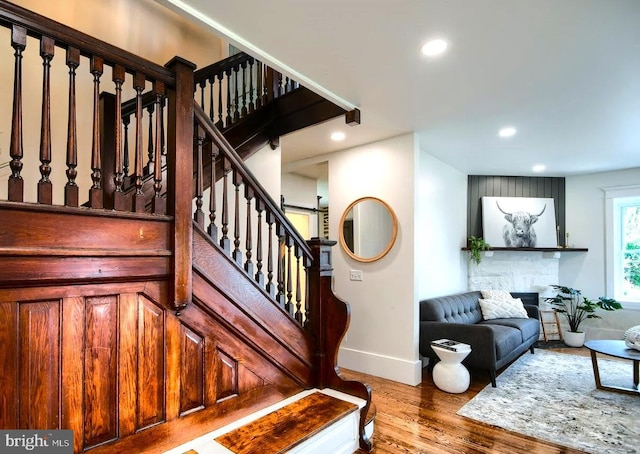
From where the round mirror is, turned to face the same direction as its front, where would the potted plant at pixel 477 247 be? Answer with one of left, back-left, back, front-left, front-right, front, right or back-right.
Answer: back

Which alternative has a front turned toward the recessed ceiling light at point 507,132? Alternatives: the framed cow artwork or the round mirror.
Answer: the framed cow artwork

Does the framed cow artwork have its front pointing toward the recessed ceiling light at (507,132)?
yes

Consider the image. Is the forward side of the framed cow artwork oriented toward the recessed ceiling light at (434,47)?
yes

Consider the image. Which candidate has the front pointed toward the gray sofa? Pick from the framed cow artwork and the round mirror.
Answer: the framed cow artwork

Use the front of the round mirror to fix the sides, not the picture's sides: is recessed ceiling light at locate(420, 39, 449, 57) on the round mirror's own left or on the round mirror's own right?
on the round mirror's own left

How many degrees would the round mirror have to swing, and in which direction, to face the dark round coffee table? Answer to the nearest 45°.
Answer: approximately 135° to its left

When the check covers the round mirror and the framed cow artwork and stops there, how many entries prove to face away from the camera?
0

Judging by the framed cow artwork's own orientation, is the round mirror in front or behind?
in front

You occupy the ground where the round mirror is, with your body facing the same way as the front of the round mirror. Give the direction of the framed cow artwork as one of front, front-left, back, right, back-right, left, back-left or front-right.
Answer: back

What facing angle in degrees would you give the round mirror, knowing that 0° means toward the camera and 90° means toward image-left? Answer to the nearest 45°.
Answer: approximately 45°

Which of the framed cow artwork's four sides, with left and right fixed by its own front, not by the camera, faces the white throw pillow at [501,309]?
front
